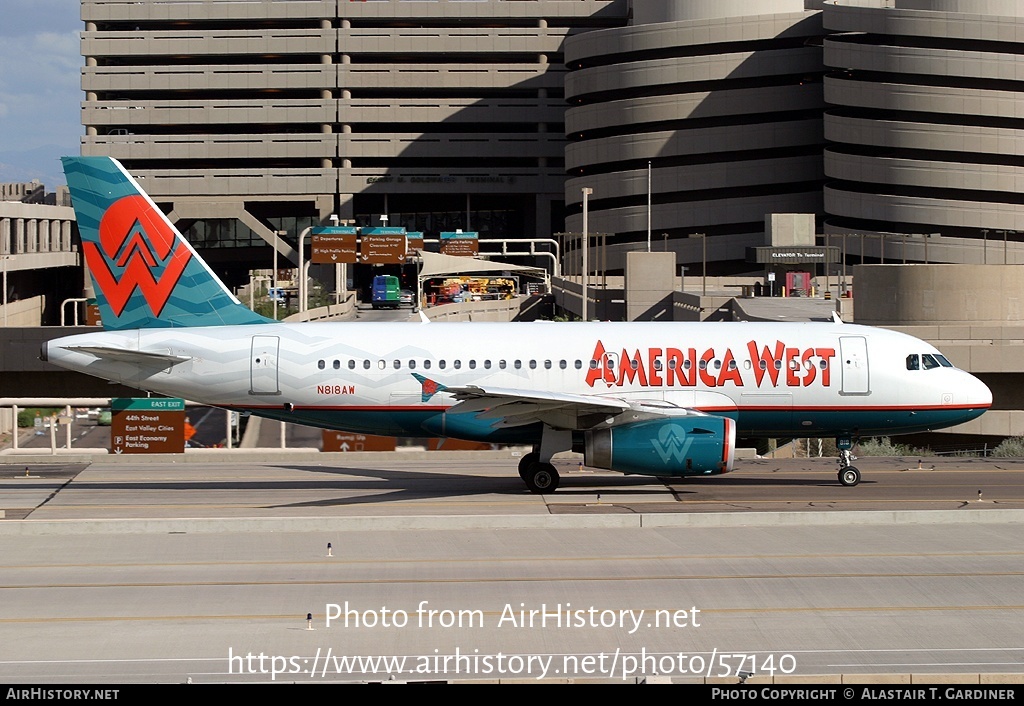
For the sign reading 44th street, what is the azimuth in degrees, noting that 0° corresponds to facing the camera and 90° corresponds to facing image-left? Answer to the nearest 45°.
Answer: approximately 0°

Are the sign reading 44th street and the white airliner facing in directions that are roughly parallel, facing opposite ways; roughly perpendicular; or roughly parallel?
roughly perpendicular

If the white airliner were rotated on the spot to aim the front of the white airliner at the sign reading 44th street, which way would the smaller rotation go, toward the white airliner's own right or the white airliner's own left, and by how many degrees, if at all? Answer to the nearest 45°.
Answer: approximately 135° to the white airliner's own left

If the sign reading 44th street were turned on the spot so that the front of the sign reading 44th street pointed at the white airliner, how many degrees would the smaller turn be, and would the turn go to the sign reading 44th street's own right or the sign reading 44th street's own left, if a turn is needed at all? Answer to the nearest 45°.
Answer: approximately 45° to the sign reading 44th street's own left

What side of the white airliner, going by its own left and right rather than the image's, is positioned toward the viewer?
right

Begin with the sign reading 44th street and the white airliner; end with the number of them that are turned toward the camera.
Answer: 1
